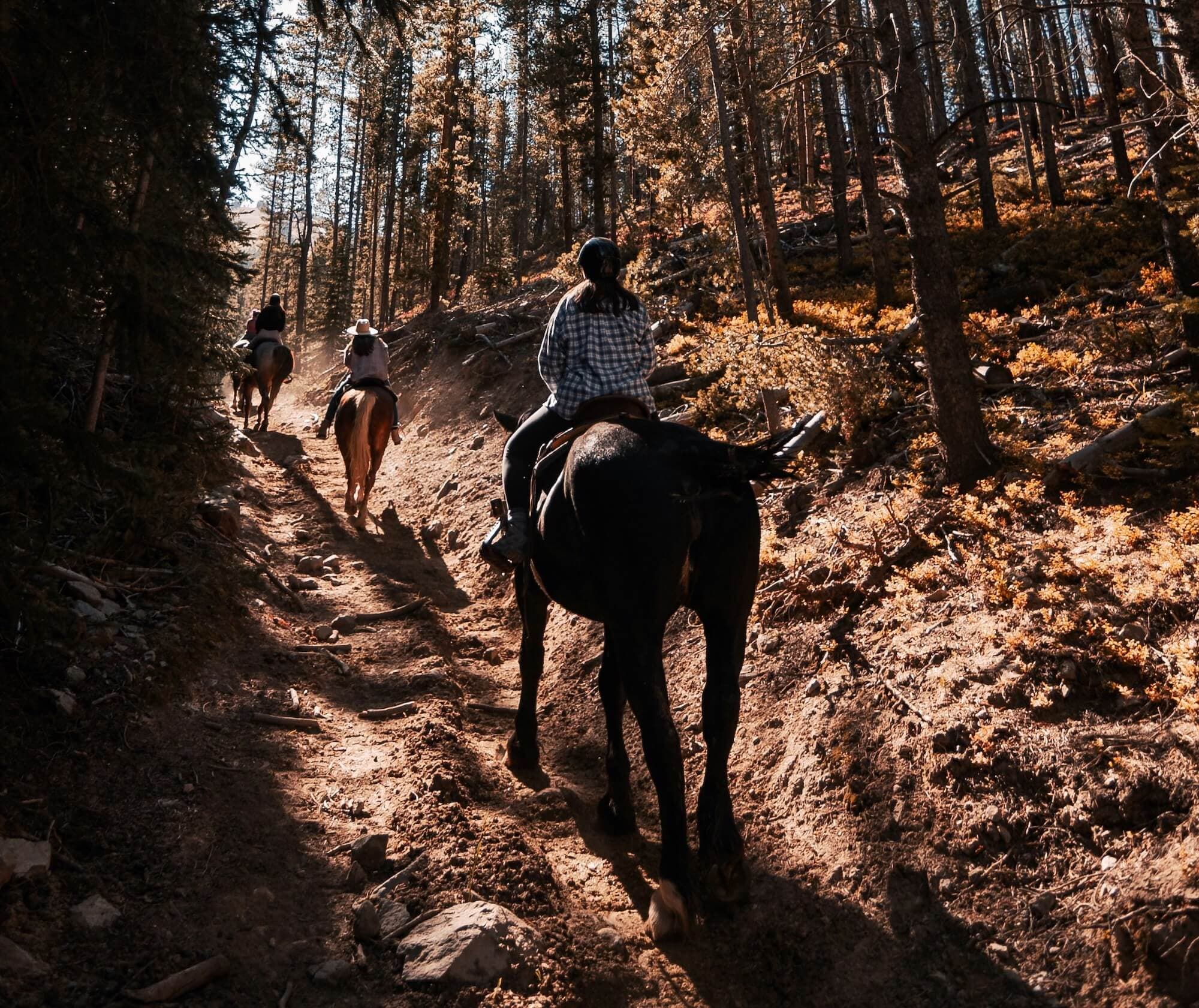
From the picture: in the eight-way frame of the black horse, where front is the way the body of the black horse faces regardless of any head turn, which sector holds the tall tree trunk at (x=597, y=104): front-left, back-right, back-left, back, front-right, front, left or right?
front-right

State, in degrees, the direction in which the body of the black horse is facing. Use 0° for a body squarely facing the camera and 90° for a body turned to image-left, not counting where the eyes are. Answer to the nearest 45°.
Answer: approximately 135°

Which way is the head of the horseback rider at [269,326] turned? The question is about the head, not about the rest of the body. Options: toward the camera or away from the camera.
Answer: away from the camera

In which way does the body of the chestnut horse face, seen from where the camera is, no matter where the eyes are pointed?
away from the camera

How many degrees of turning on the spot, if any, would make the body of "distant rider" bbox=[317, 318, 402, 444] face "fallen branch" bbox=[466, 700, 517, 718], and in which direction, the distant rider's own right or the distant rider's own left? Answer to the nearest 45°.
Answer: approximately 180°

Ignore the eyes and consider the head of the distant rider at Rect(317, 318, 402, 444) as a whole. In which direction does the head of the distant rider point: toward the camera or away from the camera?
away from the camera

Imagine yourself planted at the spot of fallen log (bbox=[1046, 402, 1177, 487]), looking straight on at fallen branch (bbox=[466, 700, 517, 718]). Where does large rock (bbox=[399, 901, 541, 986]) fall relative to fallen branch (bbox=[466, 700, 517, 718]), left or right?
left

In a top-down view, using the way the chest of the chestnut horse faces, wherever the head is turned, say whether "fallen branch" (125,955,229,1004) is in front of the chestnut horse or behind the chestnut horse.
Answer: behind

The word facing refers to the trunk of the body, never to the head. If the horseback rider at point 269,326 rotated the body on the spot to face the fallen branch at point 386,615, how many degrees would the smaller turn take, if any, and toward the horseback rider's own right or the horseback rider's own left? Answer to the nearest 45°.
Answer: approximately 135° to the horseback rider's own left

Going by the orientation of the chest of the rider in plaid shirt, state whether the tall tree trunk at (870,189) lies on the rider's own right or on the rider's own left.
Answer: on the rider's own right

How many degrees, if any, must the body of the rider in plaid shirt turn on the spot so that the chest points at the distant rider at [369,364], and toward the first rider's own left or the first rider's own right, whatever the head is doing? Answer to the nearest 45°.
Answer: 0° — they already face them

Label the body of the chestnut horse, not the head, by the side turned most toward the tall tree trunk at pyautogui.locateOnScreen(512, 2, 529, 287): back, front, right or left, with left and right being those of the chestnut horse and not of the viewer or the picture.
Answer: front

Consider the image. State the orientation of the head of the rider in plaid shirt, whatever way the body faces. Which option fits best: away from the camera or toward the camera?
away from the camera

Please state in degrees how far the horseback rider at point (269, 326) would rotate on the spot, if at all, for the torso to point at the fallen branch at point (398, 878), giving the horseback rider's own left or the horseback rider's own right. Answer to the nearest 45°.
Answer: approximately 135° to the horseback rider's own left

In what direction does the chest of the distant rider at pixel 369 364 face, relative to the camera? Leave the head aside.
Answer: away from the camera

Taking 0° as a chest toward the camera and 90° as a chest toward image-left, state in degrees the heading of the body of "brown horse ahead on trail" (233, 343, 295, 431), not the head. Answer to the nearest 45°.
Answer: approximately 135°

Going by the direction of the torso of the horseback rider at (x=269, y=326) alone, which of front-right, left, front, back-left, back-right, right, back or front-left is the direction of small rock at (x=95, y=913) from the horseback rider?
back-left
